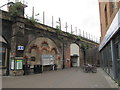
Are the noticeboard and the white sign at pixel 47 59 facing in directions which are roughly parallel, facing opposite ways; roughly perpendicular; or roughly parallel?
roughly parallel

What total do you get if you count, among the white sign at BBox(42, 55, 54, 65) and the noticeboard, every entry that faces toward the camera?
2

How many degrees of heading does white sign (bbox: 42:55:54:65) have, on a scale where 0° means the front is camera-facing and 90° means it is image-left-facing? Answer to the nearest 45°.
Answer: approximately 0°

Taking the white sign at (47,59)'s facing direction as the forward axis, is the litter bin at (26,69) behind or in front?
in front

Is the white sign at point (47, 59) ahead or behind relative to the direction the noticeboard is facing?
behind

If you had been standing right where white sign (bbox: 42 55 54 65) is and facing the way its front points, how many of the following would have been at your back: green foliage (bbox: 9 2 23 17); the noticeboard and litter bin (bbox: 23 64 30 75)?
0
